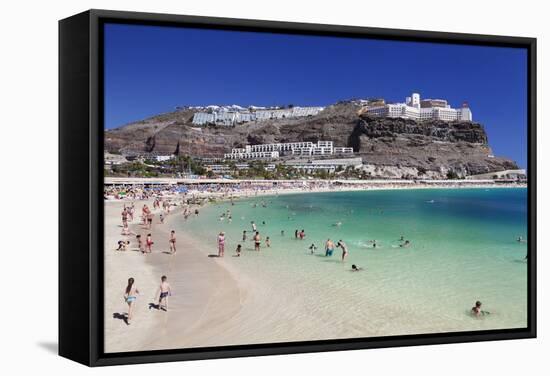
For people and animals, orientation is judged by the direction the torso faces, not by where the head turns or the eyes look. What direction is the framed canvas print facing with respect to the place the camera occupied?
facing the viewer and to the right of the viewer
